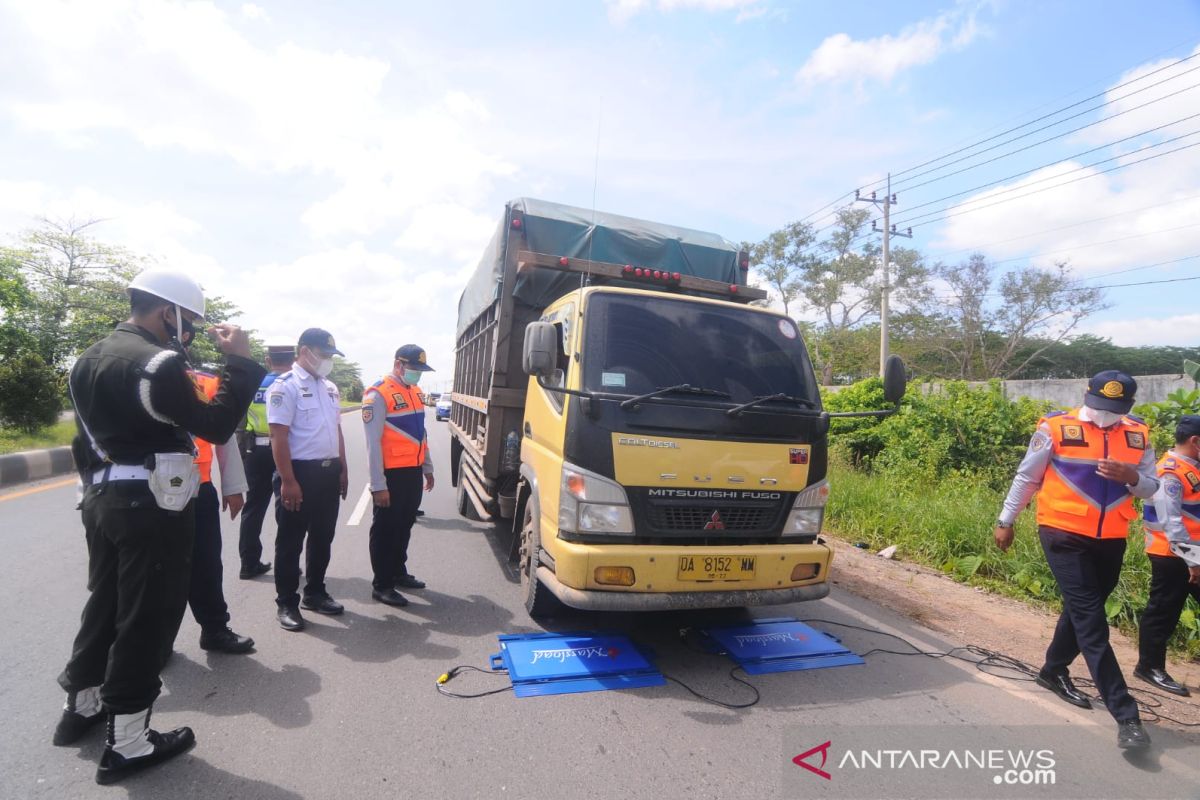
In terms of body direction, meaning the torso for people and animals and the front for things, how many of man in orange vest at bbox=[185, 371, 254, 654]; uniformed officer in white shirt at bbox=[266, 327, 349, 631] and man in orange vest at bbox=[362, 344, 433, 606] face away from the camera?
0

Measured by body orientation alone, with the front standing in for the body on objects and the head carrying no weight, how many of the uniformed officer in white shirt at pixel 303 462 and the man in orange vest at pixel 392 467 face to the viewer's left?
0

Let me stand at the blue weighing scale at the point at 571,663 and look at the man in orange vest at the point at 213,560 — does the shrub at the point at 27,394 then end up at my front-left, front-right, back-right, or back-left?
front-right

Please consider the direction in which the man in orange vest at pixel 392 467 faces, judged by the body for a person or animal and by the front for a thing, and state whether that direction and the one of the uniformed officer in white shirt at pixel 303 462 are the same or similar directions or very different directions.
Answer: same or similar directions

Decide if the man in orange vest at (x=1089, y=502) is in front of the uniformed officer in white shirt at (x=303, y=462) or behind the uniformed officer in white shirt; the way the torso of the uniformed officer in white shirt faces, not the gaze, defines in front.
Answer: in front

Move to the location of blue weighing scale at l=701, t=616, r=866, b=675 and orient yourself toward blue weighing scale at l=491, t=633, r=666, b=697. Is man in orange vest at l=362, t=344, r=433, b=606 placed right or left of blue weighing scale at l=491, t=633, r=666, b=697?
right

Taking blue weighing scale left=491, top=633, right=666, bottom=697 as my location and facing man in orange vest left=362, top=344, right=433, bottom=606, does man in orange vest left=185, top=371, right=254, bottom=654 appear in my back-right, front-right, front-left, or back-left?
front-left

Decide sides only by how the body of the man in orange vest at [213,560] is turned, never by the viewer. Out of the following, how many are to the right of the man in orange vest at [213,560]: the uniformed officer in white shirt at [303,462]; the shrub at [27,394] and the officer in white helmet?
1

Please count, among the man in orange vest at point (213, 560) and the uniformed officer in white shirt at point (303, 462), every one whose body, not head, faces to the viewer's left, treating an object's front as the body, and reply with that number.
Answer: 0

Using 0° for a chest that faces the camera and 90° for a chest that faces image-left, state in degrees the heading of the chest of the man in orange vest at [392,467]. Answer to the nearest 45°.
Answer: approximately 315°

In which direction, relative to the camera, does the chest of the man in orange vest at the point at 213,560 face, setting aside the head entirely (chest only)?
to the viewer's right

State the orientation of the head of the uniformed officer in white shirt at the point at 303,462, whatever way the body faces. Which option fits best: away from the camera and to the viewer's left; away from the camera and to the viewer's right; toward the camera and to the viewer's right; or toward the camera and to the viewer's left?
toward the camera and to the viewer's right

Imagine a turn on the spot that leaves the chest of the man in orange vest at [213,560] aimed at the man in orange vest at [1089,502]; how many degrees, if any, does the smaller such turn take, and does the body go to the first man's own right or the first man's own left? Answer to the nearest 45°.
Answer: approximately 45° to the first man's own right

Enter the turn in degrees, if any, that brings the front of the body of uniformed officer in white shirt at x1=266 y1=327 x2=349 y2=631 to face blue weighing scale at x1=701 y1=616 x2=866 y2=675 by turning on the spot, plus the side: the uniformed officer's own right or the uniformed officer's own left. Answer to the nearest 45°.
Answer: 0° — they already face it

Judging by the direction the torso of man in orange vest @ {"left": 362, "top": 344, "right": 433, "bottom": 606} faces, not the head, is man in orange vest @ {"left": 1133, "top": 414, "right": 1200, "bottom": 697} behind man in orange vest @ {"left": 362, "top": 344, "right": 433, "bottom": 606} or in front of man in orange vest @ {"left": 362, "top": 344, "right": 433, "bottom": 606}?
in front
